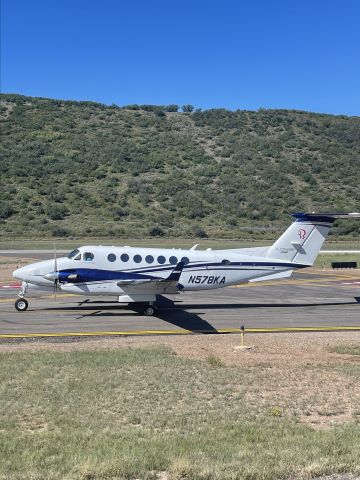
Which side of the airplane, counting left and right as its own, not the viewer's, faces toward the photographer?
left
